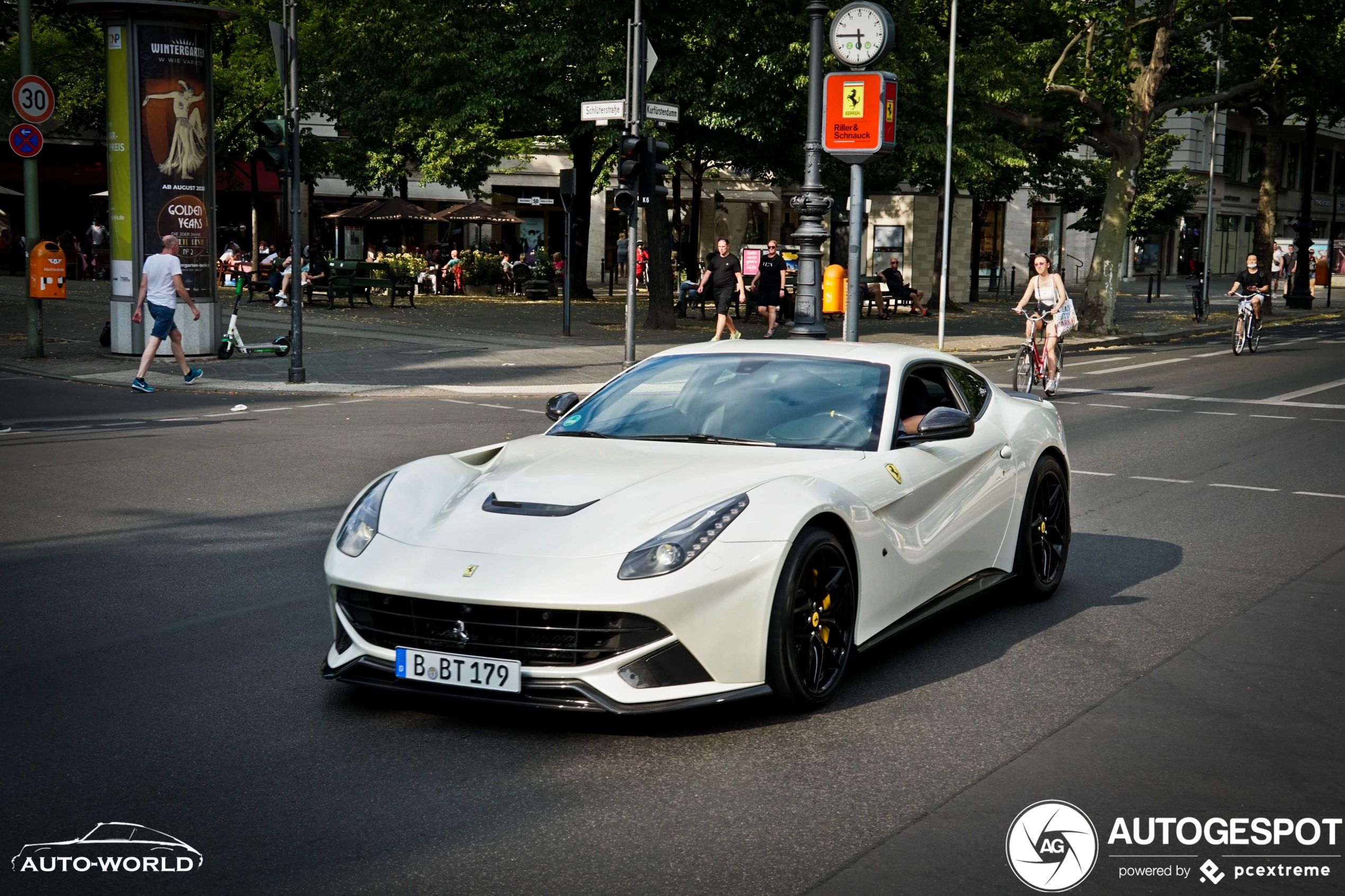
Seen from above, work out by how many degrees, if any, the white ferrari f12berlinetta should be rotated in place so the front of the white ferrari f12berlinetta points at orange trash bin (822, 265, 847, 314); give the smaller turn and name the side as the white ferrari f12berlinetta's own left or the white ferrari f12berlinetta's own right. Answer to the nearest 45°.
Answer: approximately 135° to the white ferrari f12berlinetta's own right

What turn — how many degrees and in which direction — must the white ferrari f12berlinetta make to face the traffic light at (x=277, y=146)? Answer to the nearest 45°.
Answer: approximately 135° to its right

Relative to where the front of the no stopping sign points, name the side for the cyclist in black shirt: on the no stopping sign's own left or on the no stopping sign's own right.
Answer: on the no stopping sign's own left

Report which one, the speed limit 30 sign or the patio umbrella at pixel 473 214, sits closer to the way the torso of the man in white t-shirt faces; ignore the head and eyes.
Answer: the patio umbrella

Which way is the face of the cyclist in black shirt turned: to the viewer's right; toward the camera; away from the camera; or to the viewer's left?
toward the camera

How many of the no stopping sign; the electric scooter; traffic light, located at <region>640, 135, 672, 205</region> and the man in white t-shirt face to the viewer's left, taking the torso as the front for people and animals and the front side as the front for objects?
1

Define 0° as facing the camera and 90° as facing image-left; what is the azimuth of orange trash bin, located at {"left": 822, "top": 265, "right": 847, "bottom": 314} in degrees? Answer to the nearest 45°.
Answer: approximately 45°

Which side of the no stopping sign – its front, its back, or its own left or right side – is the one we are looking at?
front

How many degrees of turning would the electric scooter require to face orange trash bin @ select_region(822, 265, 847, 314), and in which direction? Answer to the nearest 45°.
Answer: approximately 180°

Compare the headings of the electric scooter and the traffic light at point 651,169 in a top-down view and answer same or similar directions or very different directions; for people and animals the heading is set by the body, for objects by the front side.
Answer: very different directions

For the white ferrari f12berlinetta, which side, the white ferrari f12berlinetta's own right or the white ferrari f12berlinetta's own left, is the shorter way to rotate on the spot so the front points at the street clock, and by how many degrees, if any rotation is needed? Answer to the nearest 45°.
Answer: approximately 135° to the white ferrari f12berlinetta's own right

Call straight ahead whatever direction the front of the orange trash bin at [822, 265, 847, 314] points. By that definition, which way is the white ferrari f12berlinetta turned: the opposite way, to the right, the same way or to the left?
the same way

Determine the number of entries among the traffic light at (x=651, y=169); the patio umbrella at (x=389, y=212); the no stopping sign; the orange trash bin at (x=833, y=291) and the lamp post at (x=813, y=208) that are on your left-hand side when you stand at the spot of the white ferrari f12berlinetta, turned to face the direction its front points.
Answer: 0

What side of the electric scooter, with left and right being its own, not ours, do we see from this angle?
left

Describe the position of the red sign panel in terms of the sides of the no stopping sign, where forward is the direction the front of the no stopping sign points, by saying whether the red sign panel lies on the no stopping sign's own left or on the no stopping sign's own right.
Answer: on the no stopping sign's own left
